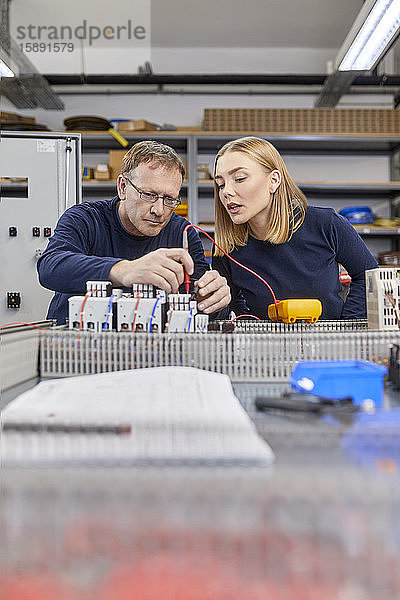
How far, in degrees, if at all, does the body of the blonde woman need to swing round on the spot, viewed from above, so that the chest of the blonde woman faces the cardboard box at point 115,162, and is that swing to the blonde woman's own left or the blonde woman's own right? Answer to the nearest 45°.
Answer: approximately 90° to the blonde woman's own right

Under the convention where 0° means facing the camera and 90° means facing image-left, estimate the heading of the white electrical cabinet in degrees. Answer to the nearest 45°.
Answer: approximately 0°

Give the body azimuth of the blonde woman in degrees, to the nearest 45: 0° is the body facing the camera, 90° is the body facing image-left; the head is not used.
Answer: approximately 45°

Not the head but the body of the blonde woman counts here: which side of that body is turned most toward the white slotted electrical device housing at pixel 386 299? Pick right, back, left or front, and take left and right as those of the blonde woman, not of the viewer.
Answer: left

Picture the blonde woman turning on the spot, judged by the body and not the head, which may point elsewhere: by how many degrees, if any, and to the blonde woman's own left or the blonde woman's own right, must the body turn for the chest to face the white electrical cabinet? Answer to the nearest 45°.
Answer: approximately 90° to the blonde woman's own right
